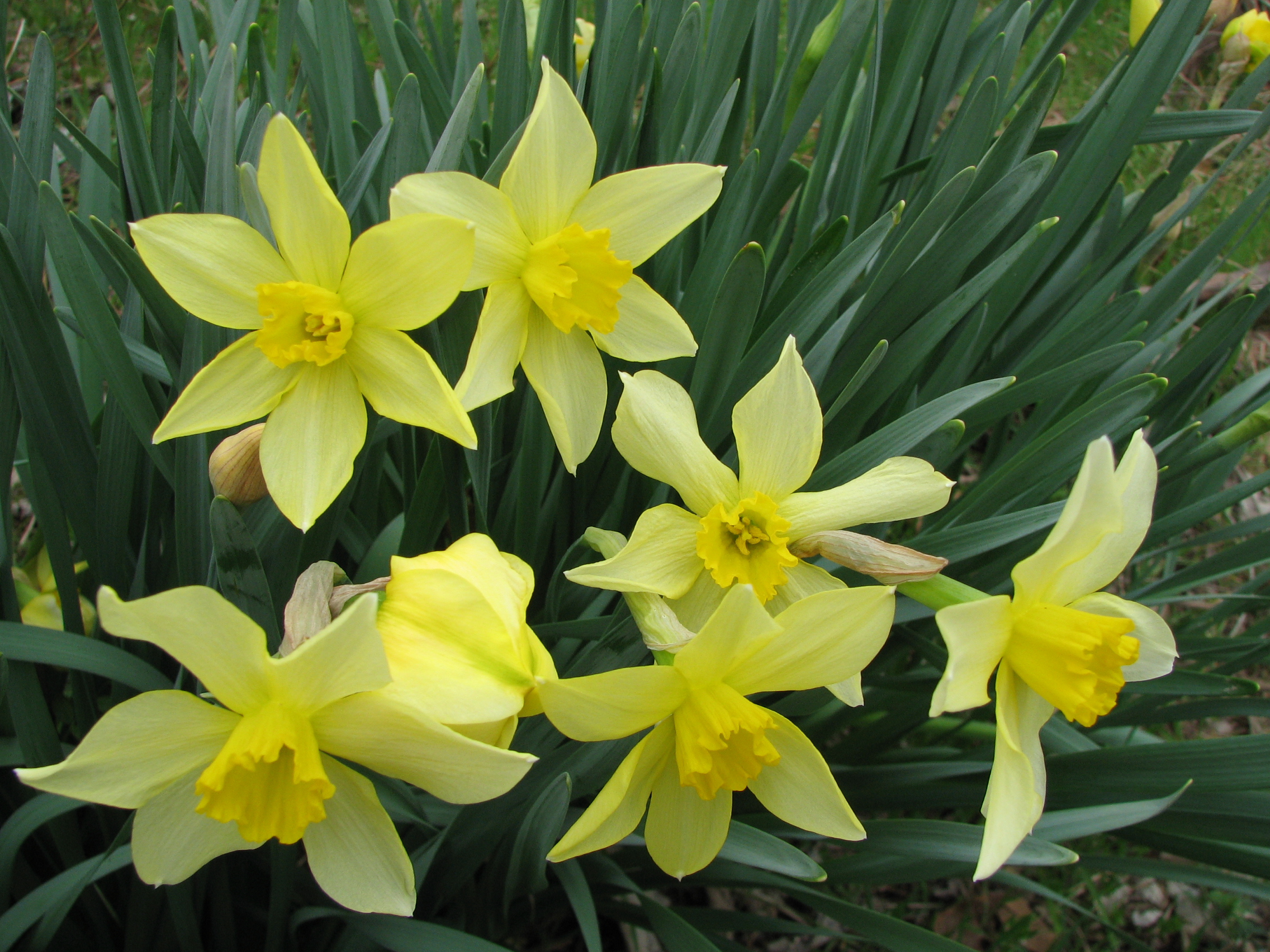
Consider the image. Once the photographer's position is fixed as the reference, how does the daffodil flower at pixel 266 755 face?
facing the viewer

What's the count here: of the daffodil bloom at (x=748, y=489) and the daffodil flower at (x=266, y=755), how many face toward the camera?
2

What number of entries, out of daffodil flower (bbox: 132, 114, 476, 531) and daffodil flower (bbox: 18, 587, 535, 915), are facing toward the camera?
2

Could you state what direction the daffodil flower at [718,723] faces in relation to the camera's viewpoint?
facing the viewer and to the right of the viewer

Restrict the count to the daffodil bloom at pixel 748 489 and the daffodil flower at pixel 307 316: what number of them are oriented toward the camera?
2

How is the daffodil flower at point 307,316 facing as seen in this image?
toward the camera

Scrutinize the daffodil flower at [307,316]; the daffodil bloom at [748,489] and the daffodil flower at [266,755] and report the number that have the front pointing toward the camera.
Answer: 3
